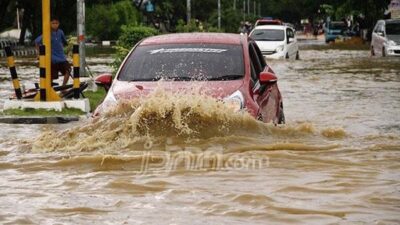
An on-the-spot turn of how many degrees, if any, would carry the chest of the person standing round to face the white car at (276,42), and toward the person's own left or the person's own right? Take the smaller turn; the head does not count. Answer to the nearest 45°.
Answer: approximately 135° to the person's own left

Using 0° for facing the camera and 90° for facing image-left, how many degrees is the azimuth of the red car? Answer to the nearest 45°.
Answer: approximately 0°

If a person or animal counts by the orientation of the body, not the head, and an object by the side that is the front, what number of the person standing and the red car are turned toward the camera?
2

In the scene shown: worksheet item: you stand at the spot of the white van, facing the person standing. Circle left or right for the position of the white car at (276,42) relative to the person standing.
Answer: right

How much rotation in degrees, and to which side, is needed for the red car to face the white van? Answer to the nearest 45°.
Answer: approximately 180°

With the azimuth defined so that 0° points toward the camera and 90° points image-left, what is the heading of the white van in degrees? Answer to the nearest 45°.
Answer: approximately 315°

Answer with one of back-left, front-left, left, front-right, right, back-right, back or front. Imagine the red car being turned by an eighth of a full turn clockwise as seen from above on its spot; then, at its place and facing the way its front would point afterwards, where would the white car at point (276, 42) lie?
back-right

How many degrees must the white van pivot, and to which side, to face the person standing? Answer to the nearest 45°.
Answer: approximately 45° to its right
